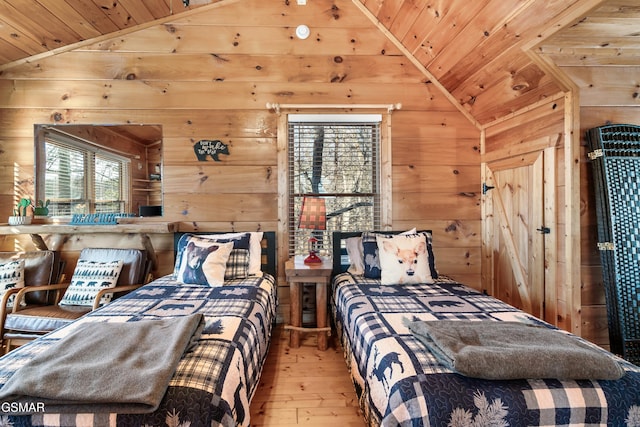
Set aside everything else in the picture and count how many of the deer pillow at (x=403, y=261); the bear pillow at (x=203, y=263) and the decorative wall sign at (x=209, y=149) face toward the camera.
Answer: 3

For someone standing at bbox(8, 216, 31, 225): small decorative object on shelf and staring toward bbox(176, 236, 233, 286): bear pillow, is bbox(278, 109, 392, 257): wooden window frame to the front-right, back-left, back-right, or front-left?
front-left

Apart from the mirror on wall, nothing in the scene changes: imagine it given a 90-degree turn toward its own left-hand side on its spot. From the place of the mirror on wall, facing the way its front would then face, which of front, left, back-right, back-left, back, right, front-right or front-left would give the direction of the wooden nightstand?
front-right

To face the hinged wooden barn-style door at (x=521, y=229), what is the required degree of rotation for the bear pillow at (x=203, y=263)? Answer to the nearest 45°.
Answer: approximately 90° to its left

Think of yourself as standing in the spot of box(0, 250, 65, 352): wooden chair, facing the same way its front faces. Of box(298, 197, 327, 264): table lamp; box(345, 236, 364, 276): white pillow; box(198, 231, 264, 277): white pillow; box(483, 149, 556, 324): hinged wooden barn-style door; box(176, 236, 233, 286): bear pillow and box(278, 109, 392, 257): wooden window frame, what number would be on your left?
6

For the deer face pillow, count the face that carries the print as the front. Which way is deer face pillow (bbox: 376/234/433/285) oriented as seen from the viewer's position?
toward the camera

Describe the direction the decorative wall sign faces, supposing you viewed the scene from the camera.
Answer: facing the viewer

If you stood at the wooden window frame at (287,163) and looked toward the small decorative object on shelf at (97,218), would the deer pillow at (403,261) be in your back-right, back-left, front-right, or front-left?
back-left

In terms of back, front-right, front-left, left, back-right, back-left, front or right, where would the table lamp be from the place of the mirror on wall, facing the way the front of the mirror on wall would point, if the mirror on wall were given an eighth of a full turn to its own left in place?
front

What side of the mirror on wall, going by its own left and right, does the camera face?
front
